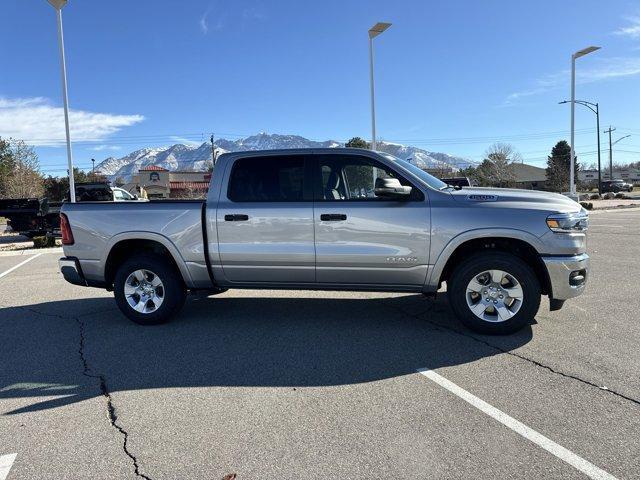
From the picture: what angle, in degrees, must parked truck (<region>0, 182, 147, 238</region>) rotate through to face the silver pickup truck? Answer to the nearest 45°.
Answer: approximately 90° to its right

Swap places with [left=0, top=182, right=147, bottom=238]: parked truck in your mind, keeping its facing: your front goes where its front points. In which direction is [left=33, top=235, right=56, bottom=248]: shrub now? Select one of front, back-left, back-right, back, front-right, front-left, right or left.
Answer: right

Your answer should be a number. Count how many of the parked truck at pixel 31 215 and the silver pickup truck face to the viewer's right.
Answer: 2

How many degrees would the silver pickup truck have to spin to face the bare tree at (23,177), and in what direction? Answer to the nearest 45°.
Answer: approximately 135° to its left

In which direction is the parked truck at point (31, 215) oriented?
to the viewer's right

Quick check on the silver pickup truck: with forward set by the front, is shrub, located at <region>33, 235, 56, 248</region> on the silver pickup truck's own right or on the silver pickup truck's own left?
on the silver pickup truck's own left

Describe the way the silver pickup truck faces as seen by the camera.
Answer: facing to the right of the viewer

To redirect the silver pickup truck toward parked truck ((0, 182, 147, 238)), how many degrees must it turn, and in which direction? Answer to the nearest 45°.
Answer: approximately 135° to its left

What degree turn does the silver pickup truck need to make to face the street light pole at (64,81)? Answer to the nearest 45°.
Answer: approximately 135° to its left
